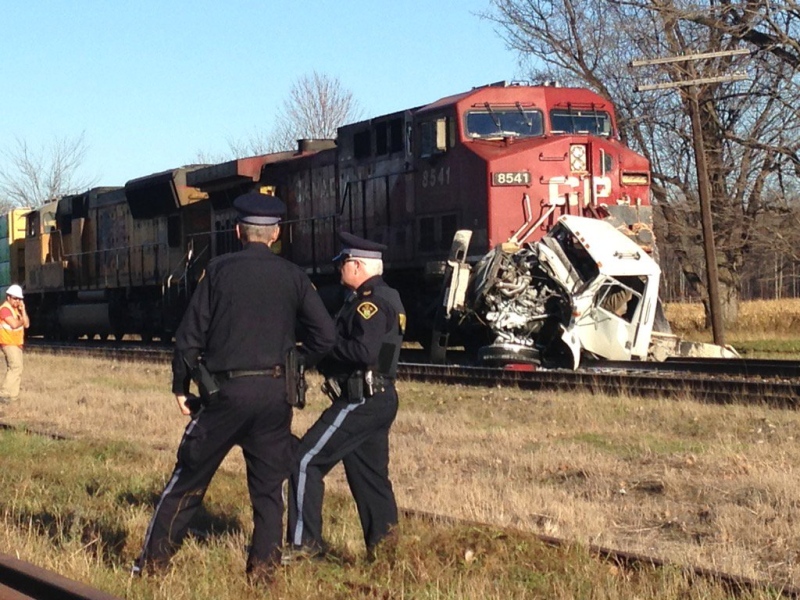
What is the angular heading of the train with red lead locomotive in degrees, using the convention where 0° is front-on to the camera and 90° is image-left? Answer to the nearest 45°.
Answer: approximately 315°

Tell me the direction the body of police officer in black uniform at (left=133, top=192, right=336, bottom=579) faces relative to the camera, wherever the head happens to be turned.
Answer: away from the camera

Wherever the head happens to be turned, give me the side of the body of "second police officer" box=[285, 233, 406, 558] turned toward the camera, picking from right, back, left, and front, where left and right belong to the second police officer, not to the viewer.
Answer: left

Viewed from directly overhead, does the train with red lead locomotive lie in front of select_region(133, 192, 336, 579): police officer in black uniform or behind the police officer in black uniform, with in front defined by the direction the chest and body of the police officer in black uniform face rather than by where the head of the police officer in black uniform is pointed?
in front

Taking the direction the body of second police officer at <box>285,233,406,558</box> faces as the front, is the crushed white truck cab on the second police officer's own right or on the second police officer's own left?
on the second police officer's own right

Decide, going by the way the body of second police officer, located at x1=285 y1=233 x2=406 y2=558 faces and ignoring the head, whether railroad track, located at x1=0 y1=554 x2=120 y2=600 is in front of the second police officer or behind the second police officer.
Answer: in front

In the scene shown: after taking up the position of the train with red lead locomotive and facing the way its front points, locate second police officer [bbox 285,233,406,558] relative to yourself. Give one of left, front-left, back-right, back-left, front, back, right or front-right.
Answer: front-right

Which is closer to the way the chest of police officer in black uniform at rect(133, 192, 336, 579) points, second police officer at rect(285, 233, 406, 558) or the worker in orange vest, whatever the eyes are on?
the worker in orange vest

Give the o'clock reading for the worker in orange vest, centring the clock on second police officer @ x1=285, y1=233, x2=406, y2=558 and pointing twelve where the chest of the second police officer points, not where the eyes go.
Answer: The worker in orange vest is roughly at 2 o'clock from the second police officer.

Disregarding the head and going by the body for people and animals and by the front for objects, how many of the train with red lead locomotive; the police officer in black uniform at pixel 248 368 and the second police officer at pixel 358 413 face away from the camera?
1

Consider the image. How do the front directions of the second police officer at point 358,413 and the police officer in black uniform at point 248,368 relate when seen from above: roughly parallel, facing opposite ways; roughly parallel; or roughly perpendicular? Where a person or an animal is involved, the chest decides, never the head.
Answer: roughly perpendicular

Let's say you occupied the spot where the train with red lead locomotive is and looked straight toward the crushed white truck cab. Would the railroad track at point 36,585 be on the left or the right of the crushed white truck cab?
right
